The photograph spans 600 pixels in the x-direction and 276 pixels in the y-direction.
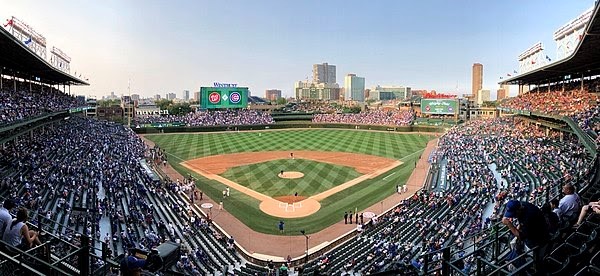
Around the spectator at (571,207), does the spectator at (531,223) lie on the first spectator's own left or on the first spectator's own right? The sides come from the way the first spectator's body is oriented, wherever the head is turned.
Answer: on the first spectator's own left

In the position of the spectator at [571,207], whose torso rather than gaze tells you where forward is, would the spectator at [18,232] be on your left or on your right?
on your left

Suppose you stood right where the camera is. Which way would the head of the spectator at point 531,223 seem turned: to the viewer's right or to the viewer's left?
to the viewer's left

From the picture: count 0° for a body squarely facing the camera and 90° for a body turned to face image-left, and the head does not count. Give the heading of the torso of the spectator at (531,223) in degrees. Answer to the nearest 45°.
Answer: approximately 90°

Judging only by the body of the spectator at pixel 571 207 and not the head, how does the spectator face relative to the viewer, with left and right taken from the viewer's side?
facing away from the viewer and to the left of the viewer

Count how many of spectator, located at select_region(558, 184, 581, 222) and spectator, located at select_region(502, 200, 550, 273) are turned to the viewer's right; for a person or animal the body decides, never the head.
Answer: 0

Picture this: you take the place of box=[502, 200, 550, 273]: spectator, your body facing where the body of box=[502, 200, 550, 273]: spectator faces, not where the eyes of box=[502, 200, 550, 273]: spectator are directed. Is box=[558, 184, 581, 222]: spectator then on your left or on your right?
on your right
